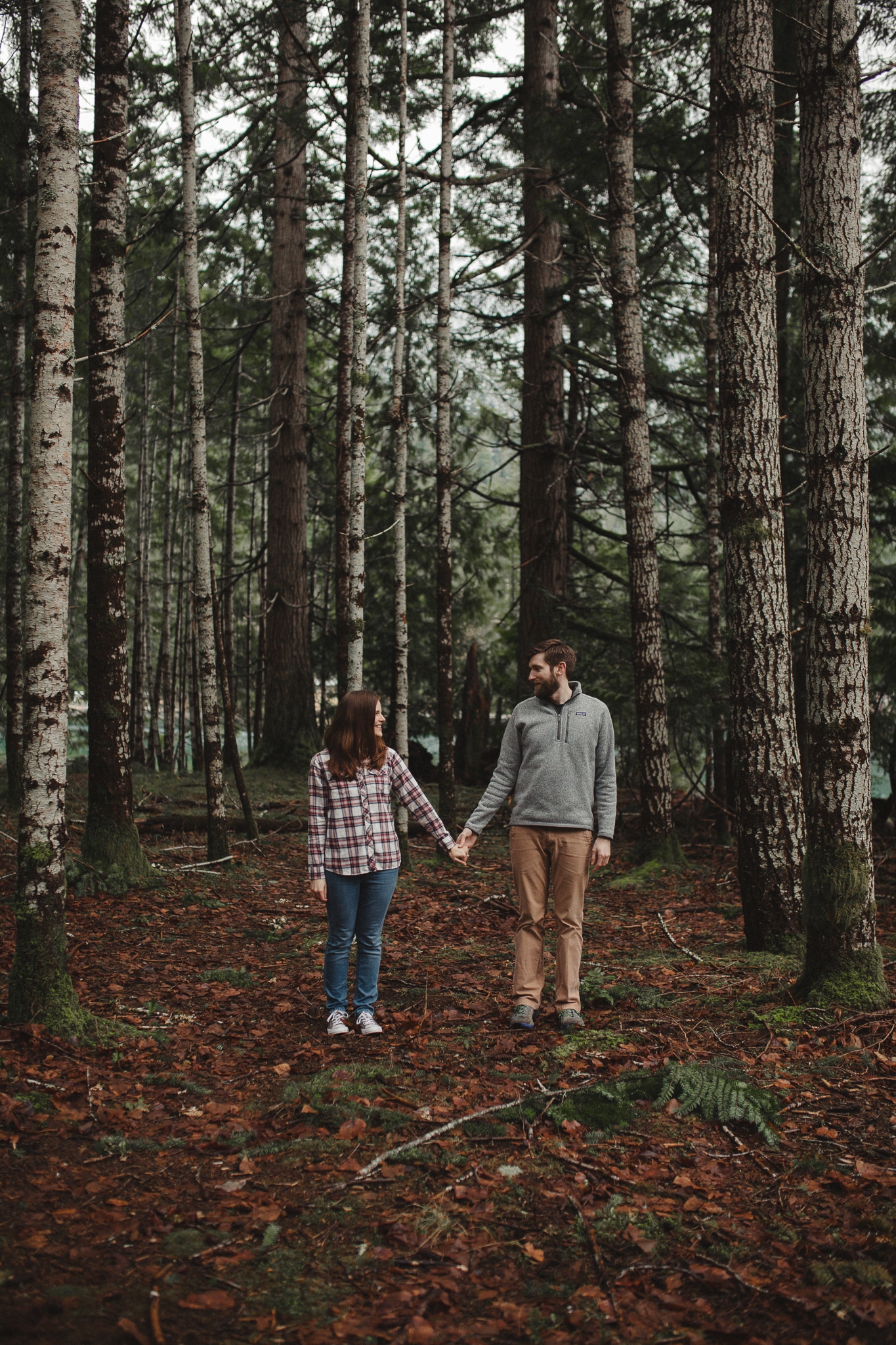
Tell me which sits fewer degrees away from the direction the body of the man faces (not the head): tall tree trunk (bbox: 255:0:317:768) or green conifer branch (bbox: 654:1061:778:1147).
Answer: the green conifer branch

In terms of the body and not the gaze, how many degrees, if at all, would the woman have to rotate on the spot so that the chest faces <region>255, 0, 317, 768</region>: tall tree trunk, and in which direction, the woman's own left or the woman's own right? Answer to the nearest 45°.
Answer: approximately 180°

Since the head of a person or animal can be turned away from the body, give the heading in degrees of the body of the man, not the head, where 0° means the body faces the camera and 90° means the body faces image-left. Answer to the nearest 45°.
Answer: approximately 0°

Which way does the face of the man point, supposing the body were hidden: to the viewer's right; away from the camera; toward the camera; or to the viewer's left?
to the viewer's left

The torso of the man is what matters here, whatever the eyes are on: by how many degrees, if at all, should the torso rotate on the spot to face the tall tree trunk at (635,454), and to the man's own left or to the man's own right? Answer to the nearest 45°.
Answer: approximately 180°

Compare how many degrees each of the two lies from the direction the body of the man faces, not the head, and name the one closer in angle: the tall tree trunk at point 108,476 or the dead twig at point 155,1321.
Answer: the dead twig

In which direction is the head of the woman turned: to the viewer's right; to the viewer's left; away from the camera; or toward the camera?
to the viewer's right

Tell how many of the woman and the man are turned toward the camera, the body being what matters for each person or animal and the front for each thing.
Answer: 2

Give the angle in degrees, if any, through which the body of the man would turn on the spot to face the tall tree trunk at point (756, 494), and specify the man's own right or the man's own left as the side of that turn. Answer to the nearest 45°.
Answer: approximately 135° to the man's own left

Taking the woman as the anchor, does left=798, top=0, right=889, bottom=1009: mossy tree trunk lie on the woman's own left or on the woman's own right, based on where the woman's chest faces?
on the woman's own left
